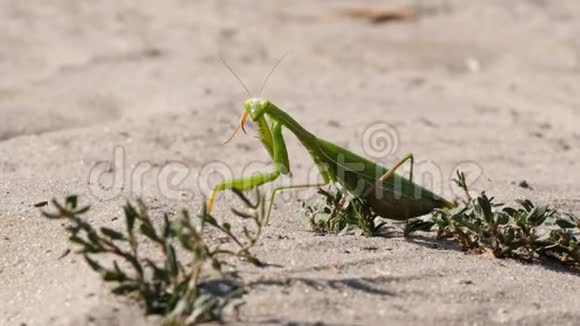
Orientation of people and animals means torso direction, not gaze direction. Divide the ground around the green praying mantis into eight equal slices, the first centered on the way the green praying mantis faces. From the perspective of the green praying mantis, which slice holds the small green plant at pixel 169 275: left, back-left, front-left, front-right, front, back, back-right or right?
front-left

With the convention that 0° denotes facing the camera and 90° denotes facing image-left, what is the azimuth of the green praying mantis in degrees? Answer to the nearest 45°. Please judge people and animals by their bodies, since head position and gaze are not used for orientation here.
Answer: approximately 90°

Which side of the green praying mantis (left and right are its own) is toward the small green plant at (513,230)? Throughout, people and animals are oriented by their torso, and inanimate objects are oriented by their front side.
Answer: back
